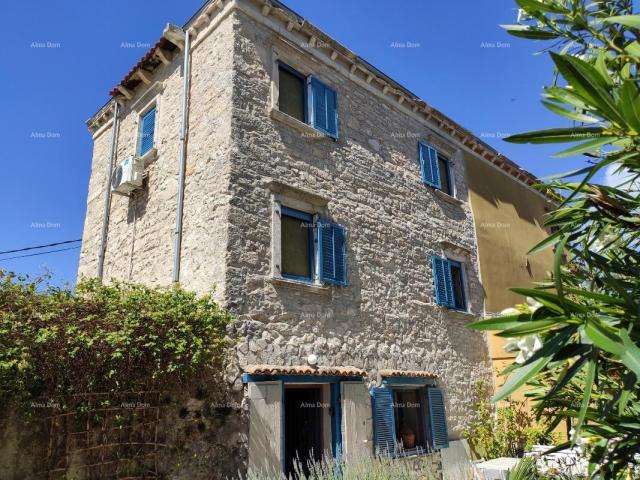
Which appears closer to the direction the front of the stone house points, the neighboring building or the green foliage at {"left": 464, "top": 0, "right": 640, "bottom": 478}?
the green foliage

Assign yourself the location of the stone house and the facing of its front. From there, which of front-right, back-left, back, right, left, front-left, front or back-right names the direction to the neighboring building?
left

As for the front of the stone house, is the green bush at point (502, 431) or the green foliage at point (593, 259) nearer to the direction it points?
the green foliage

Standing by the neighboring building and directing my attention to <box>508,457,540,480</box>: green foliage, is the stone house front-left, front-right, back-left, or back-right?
front-right

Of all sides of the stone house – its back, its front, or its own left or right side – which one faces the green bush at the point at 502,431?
left

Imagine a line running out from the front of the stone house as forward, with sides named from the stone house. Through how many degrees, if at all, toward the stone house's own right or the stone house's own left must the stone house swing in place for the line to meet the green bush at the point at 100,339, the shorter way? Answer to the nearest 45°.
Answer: approximately 90° to the stone house's own right

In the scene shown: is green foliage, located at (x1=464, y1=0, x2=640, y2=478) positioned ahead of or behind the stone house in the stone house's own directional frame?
ahead

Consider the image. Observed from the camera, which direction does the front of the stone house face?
facing the viewer and to the right of the viewer

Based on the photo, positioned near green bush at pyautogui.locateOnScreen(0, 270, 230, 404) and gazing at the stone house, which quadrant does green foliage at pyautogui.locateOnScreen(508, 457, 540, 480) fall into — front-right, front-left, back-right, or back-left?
front-right
